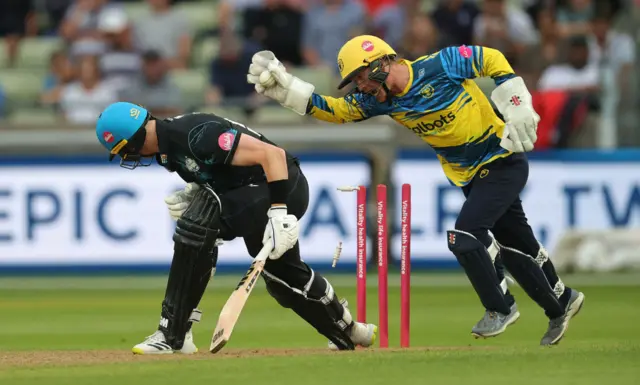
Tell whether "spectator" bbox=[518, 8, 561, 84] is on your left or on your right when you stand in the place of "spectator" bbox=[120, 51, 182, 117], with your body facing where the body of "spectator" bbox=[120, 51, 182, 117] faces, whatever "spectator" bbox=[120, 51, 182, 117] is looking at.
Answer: on your left

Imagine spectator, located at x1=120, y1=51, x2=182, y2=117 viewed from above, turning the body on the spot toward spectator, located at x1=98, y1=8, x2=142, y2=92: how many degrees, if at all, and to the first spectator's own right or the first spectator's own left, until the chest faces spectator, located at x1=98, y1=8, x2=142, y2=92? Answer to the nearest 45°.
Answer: approximately 135° to the first spectator's own right

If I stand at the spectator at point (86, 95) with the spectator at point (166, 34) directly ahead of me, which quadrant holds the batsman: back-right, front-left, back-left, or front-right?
back-right
